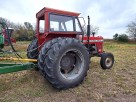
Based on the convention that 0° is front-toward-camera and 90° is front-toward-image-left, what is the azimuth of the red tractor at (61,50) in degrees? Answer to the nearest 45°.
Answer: approximately 225°

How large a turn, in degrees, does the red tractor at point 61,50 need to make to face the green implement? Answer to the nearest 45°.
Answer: approximately 180°
